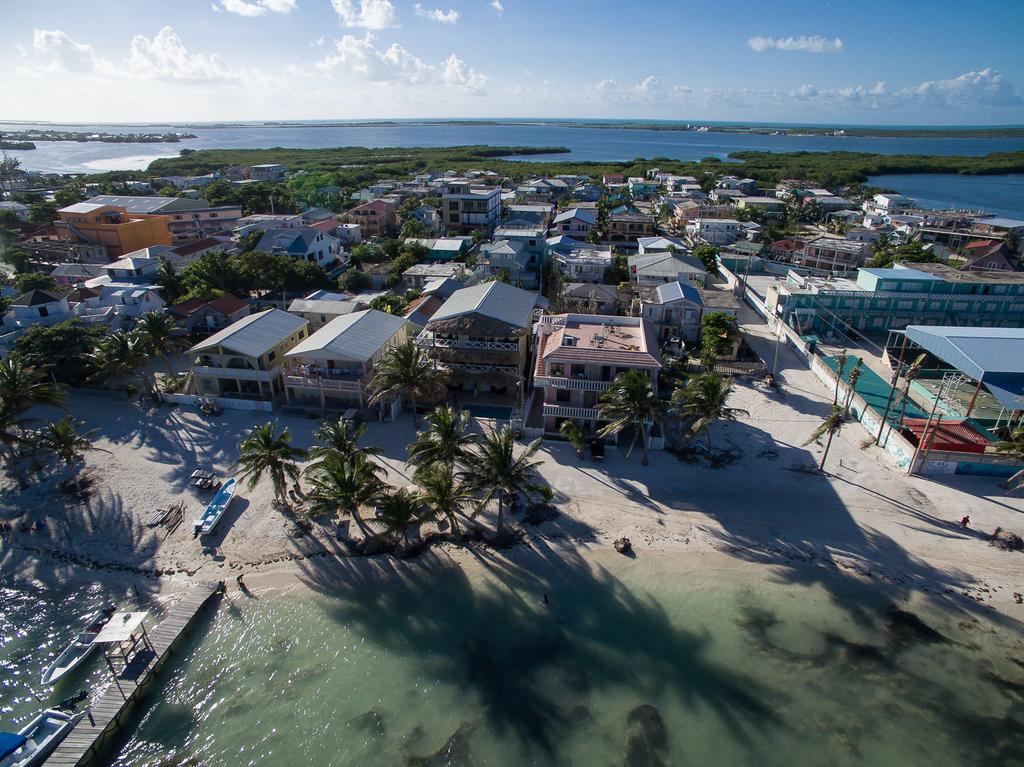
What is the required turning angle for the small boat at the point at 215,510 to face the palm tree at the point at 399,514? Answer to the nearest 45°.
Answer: approximately 90° to its right

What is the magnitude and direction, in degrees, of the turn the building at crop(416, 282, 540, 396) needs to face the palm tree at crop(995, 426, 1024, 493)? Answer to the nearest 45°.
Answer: approximately 45° to its left

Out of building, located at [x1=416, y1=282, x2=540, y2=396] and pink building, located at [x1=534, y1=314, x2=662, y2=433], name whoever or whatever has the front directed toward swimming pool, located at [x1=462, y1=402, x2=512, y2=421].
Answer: the building

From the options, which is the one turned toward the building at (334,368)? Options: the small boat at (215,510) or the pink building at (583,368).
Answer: the small boat

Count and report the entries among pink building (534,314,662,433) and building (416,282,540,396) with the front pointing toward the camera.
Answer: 2

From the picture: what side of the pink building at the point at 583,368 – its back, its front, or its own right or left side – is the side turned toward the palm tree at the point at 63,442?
right

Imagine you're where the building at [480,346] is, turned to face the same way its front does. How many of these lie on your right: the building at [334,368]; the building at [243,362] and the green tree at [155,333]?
3

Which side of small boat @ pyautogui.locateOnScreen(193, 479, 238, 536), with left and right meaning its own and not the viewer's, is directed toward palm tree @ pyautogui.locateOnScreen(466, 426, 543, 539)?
right

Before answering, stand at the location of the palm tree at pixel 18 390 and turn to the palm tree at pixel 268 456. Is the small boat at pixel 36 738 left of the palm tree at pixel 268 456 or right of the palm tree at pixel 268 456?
right

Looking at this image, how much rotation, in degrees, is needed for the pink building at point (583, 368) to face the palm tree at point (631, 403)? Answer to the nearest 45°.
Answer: approximately 45° to its left

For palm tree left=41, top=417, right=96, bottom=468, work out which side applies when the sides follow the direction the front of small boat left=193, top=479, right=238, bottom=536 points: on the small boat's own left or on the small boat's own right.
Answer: on the small boat's own left

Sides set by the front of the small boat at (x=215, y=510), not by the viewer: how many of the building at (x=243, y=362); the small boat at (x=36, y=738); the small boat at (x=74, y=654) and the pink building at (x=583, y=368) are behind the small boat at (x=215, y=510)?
2

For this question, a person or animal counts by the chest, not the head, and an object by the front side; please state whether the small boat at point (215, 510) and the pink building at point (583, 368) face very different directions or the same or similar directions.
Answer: very different directions

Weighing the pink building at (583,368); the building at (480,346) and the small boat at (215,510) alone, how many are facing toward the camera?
2
